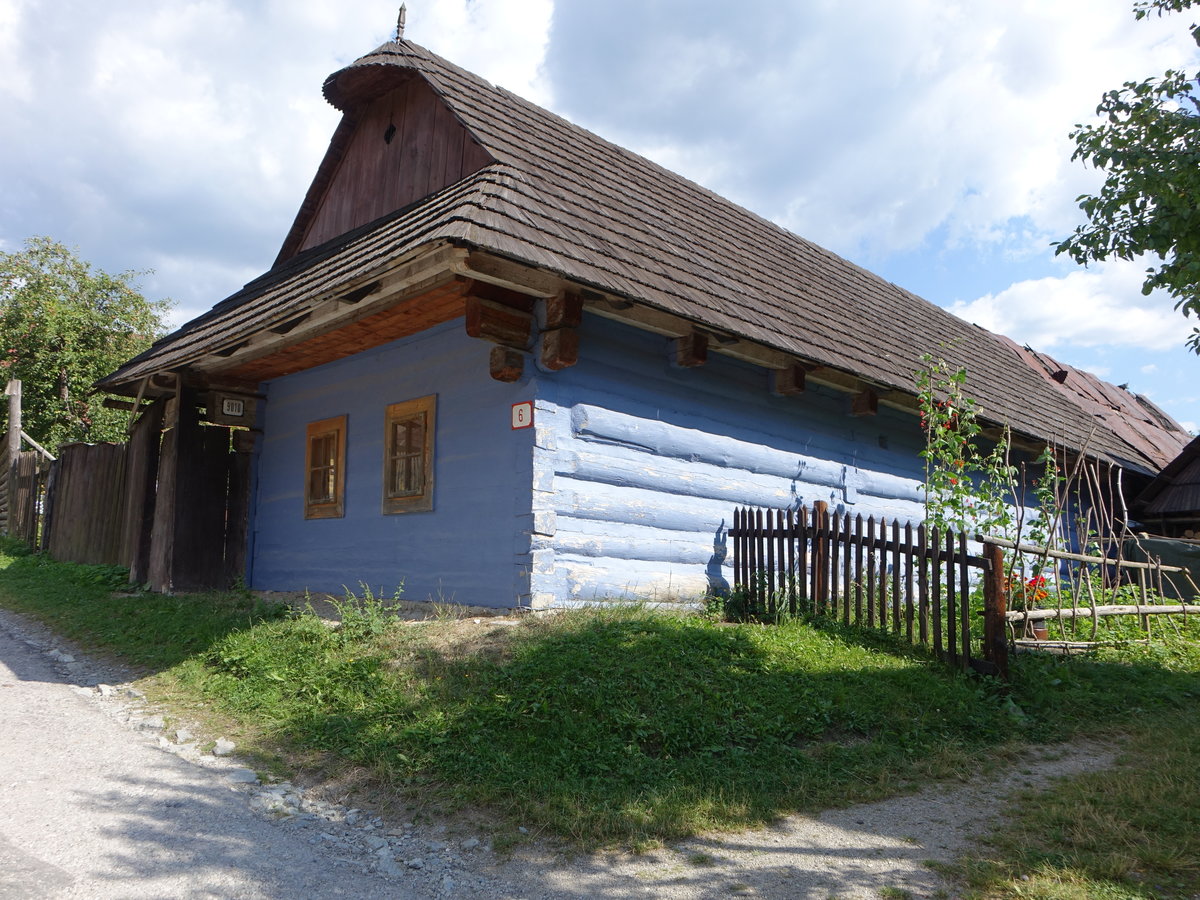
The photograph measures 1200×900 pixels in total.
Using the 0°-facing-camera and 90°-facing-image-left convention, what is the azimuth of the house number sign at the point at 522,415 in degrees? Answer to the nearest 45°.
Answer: approximately 45°

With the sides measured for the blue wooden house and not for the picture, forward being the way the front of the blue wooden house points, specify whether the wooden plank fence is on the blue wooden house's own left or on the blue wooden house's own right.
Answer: on the blue wooden house's own right

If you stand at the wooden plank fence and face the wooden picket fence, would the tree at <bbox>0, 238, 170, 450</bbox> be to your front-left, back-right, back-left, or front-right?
back-left

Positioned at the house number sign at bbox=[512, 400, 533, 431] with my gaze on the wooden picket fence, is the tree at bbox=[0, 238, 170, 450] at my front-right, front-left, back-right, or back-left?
back-left

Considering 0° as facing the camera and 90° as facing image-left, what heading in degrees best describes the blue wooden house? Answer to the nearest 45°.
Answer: approximately 45°

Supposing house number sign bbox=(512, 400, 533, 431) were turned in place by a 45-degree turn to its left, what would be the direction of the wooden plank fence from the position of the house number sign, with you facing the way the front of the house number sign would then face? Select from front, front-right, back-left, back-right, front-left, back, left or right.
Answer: back-right

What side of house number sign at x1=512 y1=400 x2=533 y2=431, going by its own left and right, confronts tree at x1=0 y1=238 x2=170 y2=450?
right
